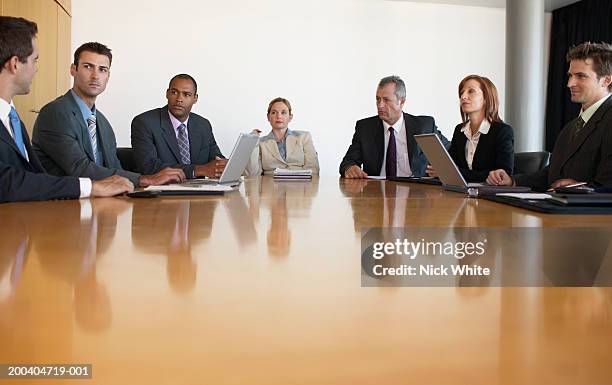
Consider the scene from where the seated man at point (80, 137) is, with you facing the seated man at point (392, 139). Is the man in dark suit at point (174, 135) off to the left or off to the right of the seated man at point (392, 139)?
left

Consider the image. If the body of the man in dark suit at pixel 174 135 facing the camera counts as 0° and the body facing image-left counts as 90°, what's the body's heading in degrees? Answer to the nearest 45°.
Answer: approximately 315°

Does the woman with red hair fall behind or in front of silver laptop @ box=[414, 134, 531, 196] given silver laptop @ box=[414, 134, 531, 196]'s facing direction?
in front

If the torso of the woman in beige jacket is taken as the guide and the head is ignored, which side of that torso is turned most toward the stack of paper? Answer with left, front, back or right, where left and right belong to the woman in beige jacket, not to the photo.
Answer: front

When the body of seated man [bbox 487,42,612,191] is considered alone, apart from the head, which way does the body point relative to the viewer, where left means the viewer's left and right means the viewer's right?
facing the viewer and to the left of the viewer

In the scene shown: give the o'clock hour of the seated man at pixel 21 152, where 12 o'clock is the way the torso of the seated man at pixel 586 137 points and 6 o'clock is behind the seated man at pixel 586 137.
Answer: the seated man at pixel 21 152 is roughly at 12 o'clock from the seated man at pixel 586 137.

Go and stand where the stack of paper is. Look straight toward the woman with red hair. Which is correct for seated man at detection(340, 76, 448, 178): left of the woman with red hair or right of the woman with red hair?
left

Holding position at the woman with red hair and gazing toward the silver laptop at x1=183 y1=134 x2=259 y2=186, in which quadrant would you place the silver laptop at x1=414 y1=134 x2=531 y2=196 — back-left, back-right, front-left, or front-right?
front-left

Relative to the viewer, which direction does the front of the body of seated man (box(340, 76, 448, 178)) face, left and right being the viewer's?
facing the viewer

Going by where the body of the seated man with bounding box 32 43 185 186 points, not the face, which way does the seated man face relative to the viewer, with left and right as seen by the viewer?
facing the viewer and to the right of the viewer

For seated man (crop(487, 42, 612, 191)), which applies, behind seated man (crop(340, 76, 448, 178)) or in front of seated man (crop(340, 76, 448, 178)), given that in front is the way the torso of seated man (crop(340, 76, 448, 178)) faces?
in front

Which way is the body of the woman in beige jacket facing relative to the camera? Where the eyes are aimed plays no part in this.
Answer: toward the camera

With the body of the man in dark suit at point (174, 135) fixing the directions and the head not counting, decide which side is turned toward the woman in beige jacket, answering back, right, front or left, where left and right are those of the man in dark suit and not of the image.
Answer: left

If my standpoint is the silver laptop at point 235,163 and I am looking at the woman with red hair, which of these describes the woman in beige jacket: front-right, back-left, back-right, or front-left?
front-left

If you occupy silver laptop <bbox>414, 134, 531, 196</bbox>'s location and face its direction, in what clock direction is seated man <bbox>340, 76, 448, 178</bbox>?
The seated man is roughly at 10 o'clock from the silver laptop.

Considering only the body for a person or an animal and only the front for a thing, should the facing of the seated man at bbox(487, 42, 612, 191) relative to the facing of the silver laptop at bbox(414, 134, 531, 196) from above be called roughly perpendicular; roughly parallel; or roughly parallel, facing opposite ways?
roughly parallel, facing opposite ways

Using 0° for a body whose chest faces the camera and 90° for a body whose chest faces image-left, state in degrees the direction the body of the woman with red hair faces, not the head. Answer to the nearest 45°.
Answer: approximately 45°

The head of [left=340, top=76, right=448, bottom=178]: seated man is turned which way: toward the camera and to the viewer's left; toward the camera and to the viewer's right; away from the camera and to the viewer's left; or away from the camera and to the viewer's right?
toward the camera and to the viewer's left
